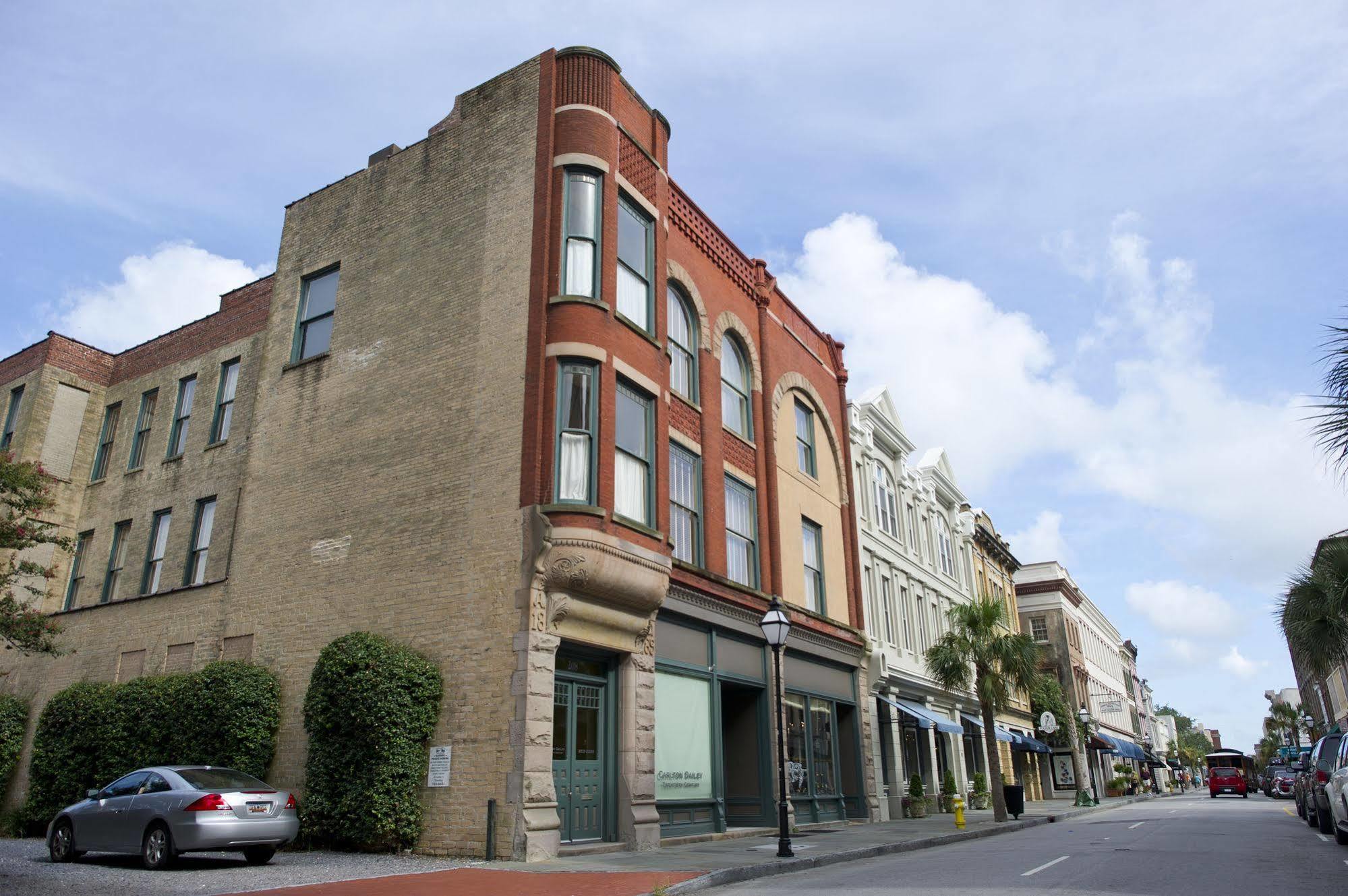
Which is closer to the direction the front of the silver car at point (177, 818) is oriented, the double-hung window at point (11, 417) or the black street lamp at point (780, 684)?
the double-hung window

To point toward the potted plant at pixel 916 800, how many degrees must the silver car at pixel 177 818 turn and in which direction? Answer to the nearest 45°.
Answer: approximately 90° to its right

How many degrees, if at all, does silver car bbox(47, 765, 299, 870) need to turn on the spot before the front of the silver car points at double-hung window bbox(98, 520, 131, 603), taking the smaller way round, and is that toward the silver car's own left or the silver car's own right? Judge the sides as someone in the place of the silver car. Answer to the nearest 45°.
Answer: approximately 45° to the silver car's own right

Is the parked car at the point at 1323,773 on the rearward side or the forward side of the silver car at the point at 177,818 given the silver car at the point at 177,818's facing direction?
on the rearward side

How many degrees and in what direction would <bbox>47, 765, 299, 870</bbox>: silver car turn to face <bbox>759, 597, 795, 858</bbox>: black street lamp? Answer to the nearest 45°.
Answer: approximately 135° to its right

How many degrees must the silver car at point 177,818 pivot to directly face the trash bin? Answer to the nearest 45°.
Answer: approximately 135° to its right

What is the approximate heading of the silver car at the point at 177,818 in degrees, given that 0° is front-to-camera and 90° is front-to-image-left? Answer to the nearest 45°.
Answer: approximately 135°

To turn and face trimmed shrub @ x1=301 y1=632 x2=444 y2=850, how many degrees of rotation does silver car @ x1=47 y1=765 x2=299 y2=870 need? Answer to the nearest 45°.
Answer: approximately 135° to its right

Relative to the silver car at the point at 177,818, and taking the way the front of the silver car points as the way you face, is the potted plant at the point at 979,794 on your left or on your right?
on your right

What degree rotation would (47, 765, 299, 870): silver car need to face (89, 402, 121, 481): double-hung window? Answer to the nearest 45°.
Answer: approximately 45° to its right
